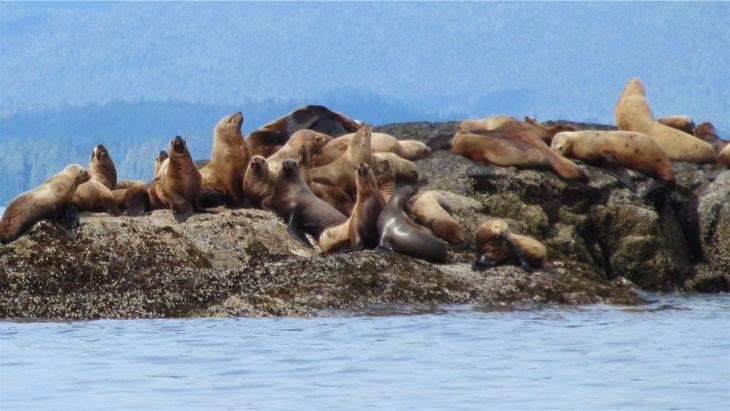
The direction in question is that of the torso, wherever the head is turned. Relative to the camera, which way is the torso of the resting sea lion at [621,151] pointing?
to the viewer's left

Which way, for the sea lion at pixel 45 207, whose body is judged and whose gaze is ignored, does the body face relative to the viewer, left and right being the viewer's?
facing to the right of the viewer

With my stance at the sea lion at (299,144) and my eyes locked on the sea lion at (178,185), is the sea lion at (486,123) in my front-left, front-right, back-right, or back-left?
back-left

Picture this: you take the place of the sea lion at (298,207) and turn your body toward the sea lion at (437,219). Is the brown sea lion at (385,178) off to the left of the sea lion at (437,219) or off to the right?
left
